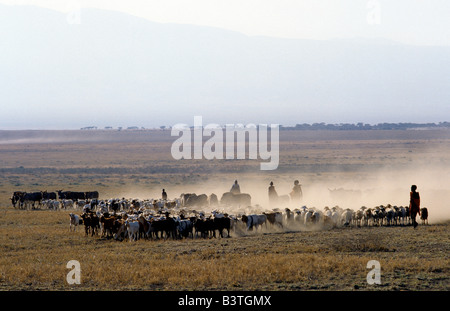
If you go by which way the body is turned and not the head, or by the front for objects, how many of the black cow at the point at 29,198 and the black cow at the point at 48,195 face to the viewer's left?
2

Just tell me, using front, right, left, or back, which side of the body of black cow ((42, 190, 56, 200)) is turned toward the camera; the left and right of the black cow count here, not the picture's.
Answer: left

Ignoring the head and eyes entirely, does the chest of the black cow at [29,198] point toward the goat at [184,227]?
no

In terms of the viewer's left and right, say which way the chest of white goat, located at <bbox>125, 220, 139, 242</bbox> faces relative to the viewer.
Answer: facing the viewer and to the left of the viewer

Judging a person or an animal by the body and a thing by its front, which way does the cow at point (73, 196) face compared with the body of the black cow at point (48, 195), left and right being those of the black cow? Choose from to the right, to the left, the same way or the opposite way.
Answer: the same way

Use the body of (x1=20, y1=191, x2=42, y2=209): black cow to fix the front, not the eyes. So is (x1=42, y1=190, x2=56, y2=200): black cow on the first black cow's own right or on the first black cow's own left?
on the first black cow's own right

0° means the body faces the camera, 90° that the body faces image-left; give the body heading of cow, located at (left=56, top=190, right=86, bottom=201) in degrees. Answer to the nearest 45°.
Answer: approximately 90°

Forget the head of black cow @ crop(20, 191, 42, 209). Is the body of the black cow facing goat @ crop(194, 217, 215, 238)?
no

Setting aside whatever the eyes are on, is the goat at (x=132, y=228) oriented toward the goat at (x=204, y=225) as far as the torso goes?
no

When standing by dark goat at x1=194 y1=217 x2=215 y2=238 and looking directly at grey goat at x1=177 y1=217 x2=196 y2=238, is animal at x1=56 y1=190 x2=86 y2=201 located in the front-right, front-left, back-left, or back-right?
front-right

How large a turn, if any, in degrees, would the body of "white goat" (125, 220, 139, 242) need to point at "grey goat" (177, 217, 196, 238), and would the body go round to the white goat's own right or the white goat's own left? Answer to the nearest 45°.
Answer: approximately 135° to the white goat's own left

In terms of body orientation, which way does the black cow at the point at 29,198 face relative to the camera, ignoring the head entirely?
to the viewer's left
